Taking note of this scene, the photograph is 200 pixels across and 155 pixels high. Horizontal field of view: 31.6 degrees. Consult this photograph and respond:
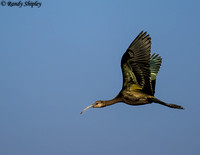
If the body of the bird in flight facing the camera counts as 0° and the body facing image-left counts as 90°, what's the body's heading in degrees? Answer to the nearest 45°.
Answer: approximately 90°
